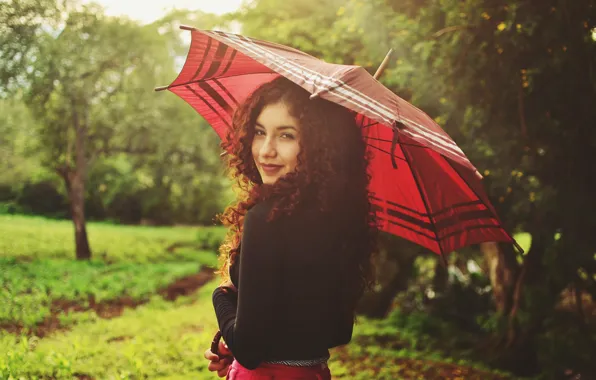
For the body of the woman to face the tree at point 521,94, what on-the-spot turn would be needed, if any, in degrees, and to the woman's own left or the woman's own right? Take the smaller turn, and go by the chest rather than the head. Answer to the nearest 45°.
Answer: approximately 90° to the woman's own right

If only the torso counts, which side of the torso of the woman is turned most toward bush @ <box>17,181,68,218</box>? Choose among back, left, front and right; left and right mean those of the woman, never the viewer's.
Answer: front

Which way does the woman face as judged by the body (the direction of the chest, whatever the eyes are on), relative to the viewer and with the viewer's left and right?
facing away from the viewer and to the left of the viewer
